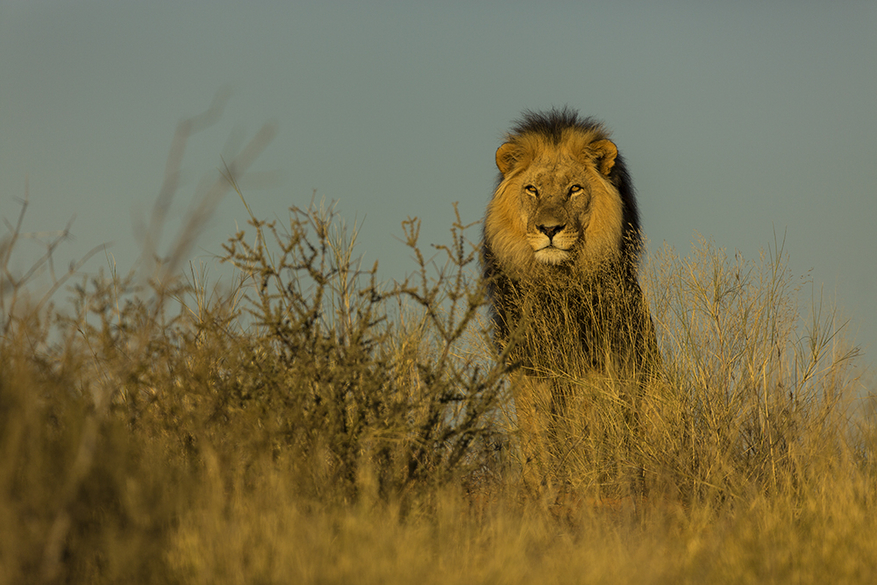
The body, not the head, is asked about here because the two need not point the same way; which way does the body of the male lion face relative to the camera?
toward the camera
